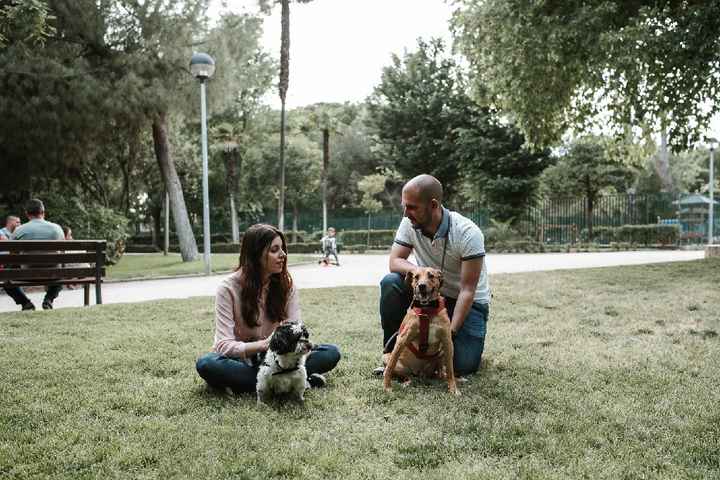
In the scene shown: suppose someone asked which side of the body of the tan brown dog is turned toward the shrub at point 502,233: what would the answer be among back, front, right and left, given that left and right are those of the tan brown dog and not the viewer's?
back

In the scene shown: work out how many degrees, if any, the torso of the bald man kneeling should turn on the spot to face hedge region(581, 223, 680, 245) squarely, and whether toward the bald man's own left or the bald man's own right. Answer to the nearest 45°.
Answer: approximately 135° to the bald man's own right

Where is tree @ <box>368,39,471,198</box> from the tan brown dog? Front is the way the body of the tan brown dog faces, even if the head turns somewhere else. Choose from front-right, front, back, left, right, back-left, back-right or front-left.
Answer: back

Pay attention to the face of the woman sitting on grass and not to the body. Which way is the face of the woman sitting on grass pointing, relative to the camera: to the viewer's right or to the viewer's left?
to the viewer's right

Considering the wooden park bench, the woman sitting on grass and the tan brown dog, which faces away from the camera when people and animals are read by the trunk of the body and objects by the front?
the wooden park bench

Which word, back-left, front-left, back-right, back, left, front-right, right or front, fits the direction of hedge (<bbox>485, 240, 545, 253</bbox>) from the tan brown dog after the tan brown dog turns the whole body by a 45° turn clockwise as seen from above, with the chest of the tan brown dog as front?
back-right

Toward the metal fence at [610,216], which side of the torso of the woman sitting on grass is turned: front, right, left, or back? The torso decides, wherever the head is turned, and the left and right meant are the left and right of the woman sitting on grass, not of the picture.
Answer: left

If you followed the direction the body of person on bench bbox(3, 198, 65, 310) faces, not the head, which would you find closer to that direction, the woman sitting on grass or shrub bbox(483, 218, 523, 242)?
the shrub
